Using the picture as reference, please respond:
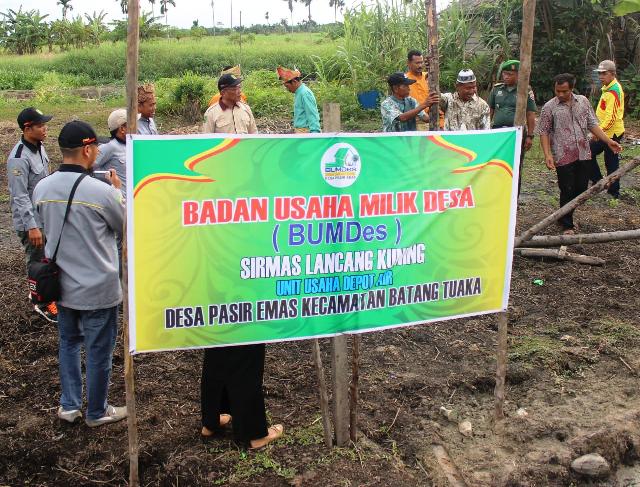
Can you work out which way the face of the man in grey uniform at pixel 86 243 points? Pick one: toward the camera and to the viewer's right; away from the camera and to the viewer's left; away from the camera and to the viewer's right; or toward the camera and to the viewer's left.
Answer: away from the camera and to the viewer's right

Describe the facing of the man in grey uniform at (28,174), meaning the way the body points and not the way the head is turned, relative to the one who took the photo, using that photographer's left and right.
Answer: facing to the right of the viewer

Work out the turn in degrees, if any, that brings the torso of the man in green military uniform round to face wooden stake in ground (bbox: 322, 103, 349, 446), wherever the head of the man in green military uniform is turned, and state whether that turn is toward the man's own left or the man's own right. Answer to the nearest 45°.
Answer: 0° — they already face it

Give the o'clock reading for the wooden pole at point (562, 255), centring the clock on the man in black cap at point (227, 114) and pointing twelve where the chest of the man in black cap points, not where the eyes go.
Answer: The wooden pole is roughly at 11 o'clock from the man in black cap.

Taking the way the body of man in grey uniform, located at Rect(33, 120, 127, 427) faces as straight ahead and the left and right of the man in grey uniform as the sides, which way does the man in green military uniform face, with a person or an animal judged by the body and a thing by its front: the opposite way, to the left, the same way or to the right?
the opposite way

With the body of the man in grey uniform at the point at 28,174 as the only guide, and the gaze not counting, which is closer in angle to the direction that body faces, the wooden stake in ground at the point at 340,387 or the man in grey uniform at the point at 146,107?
the wooden stake in ground
